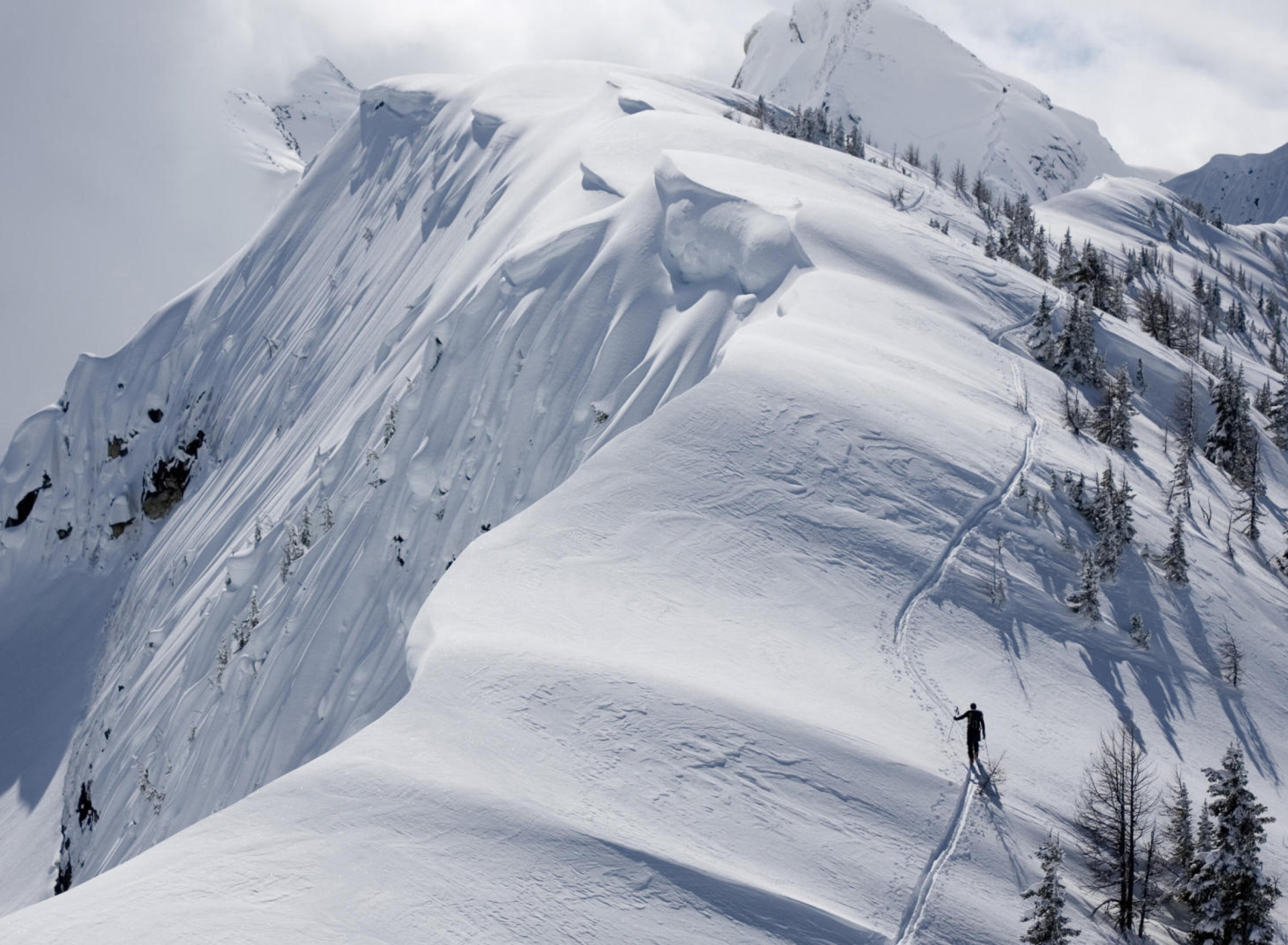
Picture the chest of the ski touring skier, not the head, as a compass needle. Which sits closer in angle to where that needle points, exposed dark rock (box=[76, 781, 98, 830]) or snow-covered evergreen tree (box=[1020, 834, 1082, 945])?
the exposed dark rock

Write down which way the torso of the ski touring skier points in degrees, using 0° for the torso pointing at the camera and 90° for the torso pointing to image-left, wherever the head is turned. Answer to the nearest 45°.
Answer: approximately 180°

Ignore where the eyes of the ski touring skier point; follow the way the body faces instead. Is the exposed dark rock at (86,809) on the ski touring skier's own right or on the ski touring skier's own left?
on the ski touring skier's own left

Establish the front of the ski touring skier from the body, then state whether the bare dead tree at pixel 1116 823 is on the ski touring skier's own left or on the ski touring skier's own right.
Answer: on the ski touring skier's own right

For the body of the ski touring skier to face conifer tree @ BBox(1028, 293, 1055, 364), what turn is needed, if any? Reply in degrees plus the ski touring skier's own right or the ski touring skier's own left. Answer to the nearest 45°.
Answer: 0° — they already face it

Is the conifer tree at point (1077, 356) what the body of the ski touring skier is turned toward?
yes

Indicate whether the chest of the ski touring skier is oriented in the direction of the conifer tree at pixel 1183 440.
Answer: yes

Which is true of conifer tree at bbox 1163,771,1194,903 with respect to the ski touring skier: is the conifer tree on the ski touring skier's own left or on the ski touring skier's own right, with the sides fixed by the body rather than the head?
on the ski touring skier's own right

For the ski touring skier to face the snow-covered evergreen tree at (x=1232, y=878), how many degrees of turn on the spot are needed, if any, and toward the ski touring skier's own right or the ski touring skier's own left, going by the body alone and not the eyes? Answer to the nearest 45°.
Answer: approximately 90° to the ski touring skier's own right
